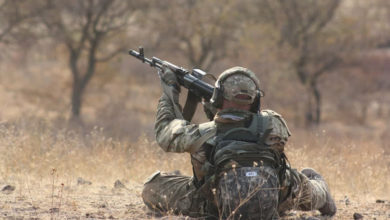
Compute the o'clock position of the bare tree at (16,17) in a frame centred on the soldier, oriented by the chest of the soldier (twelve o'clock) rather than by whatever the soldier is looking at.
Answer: The bare tree is roughly at 11 o'clock from the soldier.

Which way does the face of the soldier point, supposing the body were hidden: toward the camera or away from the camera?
away from the camera

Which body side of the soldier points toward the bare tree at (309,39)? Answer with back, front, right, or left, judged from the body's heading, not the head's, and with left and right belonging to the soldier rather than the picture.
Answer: front

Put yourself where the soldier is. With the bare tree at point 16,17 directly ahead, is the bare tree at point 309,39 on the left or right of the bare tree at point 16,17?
right

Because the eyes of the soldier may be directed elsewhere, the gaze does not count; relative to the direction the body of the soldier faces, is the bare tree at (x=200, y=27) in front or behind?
in front

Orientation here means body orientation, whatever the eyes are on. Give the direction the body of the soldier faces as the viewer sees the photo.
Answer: away from the camera
